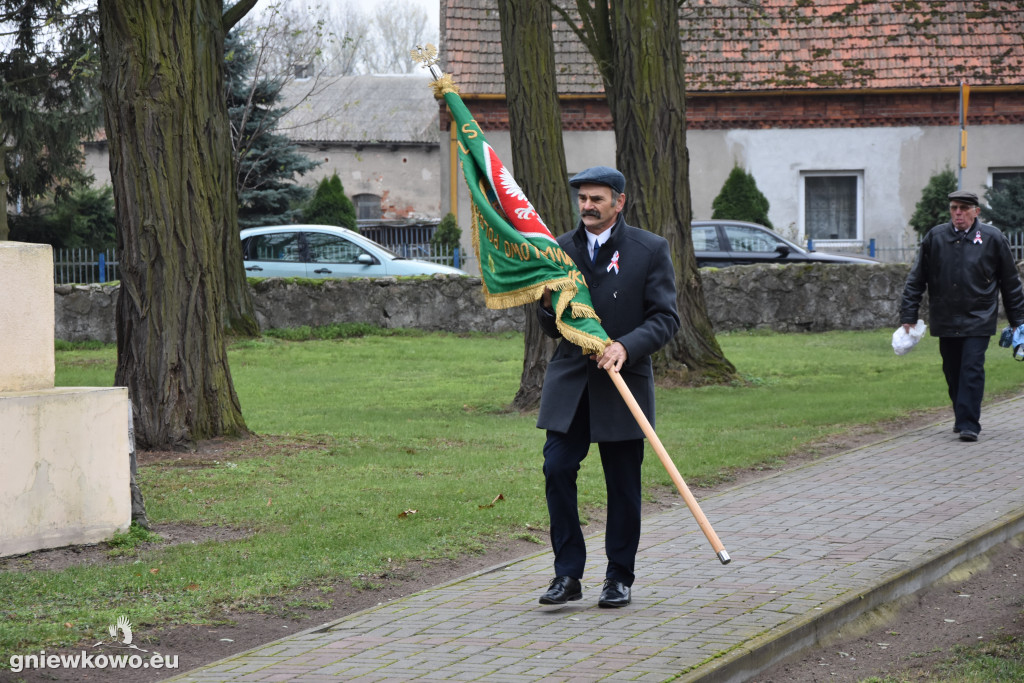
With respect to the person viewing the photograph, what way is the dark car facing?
facing to the right of the viewer

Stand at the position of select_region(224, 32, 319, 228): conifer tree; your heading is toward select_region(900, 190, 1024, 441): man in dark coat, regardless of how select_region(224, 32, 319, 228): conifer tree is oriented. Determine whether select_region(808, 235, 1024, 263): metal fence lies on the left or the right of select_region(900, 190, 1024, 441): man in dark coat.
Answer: left

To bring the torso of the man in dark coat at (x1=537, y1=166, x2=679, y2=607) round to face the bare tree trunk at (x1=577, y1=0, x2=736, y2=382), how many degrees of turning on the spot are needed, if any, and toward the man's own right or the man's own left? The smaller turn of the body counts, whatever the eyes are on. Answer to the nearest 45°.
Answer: approximately 135° to the man's own right

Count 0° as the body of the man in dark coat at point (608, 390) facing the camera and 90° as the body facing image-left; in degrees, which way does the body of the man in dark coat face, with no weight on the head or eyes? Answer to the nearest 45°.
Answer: approximately 45°

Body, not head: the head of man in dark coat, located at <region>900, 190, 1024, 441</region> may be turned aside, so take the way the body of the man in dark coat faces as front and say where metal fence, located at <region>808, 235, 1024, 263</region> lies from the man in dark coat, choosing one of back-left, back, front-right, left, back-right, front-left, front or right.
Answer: back

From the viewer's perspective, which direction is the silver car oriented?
to the viewer's right

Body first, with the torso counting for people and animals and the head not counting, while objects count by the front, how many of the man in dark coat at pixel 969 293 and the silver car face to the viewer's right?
1

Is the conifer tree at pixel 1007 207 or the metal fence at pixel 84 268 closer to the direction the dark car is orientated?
the conifer tree

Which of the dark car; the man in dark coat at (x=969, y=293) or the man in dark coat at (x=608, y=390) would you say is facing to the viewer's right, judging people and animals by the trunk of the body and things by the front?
the dark car

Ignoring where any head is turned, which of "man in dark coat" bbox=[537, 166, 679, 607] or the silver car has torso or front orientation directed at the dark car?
the silver car

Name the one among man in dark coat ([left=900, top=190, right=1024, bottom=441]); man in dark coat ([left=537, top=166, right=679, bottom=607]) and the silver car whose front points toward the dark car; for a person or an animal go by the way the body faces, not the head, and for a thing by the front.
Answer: the silver car

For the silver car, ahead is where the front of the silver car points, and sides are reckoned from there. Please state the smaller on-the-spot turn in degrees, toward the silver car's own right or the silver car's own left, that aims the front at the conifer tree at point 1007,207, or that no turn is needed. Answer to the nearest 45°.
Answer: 0° — it already faces it

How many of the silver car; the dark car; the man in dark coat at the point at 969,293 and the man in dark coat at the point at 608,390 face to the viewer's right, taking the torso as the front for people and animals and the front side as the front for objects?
2
